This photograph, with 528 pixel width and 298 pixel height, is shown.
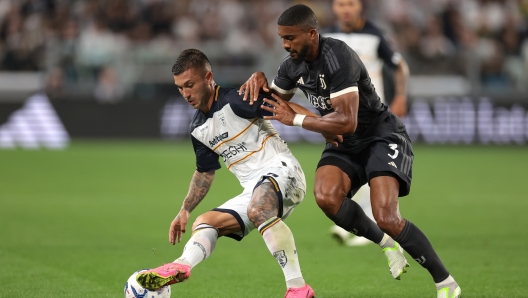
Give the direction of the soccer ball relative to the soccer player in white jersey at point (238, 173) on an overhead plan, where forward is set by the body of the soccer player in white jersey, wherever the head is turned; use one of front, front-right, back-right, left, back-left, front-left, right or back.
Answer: front

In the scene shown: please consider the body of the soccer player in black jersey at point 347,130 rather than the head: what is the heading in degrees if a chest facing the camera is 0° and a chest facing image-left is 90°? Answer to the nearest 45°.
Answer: approximately 45°

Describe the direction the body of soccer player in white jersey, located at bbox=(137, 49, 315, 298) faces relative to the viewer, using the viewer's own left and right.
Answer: facing the viewer and to the left of the viewer

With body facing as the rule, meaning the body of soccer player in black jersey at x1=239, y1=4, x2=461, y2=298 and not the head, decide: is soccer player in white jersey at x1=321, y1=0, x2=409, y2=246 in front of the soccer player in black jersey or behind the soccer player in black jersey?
behind

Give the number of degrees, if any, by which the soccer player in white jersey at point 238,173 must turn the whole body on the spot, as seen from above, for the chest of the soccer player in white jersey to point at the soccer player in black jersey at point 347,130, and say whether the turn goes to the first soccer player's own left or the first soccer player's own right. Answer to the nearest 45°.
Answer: approximately 135° to the first soccer player's own left

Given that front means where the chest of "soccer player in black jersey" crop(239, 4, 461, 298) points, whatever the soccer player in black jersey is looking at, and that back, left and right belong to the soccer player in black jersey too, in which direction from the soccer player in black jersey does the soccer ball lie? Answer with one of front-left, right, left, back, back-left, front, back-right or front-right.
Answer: front

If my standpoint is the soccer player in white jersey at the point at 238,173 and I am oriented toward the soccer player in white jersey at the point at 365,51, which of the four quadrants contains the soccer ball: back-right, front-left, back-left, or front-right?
back-left

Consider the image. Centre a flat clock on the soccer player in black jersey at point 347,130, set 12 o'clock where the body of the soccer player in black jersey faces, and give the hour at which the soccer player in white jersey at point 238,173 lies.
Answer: The soccer player in white jersey is roughly at 1 o'clock from the soccer player in black jersey.

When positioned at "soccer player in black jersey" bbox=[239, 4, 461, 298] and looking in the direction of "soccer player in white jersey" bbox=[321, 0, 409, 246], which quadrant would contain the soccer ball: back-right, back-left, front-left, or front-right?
back-left

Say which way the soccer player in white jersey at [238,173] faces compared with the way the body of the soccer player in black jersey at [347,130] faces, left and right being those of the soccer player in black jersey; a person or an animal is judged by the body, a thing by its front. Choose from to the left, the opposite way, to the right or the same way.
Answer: the same way

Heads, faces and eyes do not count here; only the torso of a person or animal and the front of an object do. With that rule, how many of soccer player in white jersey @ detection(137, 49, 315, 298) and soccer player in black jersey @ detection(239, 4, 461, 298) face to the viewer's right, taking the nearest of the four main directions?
0

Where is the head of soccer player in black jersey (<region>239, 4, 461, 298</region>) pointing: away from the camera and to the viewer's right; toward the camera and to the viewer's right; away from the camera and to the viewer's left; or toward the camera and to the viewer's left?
toward the camera and to the viewer's left

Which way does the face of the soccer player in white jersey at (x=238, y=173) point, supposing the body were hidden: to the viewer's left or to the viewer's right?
to the viewer's left

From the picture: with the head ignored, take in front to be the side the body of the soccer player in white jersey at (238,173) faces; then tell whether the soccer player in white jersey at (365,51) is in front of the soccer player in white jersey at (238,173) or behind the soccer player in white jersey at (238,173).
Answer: behind
